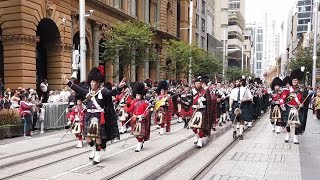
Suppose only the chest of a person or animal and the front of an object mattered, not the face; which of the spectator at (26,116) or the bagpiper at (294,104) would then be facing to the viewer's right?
the spectator

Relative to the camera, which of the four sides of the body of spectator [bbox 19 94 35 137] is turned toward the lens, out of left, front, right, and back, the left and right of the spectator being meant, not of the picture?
right

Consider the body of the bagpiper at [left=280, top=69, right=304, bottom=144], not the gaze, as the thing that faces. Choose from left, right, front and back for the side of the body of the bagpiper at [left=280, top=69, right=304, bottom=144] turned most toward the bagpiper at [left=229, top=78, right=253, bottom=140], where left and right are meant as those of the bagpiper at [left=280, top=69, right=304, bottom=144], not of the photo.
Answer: right

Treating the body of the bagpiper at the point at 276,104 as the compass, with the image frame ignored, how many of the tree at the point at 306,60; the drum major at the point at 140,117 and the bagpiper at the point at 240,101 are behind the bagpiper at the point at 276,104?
1

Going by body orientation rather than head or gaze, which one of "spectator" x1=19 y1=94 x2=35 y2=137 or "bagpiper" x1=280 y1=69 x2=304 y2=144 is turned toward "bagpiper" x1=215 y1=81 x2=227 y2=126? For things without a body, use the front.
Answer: the spectator

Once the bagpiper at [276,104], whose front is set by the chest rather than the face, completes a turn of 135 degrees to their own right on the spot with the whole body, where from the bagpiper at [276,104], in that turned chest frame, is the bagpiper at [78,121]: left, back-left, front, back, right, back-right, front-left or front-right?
left

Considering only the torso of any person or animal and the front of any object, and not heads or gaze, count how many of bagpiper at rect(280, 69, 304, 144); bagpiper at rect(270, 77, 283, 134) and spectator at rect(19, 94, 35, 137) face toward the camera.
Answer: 2

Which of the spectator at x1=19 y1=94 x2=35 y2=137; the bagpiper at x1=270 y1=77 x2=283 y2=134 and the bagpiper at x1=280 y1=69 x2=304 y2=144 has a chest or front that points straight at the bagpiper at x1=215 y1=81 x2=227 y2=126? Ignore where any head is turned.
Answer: the spectator

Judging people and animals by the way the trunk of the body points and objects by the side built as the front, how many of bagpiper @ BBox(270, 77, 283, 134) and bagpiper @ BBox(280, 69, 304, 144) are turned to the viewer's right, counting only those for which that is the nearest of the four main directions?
0

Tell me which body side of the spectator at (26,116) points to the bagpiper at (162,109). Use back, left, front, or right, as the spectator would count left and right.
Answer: front

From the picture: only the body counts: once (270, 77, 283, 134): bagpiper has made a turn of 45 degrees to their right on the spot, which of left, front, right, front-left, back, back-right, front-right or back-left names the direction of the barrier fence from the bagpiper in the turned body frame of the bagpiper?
front-right

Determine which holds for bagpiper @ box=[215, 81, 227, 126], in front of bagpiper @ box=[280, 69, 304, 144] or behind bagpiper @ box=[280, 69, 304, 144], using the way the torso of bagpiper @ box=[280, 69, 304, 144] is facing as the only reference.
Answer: behind
